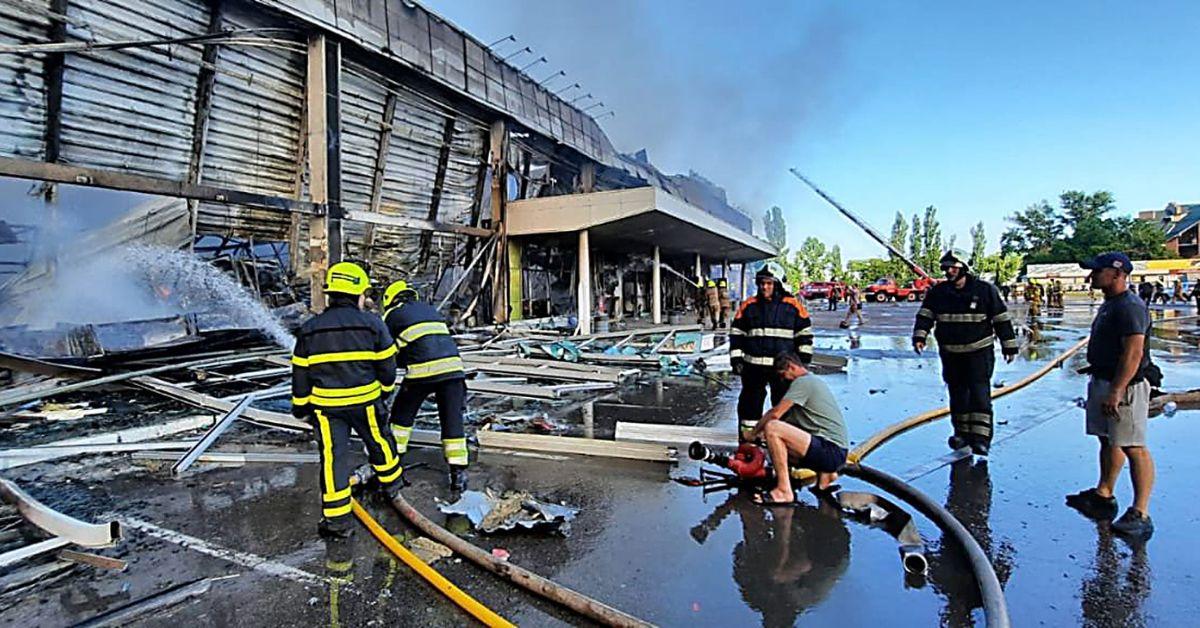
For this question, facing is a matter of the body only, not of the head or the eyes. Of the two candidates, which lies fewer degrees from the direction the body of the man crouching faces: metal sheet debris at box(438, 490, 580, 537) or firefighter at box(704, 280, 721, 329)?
the metal sheet debris

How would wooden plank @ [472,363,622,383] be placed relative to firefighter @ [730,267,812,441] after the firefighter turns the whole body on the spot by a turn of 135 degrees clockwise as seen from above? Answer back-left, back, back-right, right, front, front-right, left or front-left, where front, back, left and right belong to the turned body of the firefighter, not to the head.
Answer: front

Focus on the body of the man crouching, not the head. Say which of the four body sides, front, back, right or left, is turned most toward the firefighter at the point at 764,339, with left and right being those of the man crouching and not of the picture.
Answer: right

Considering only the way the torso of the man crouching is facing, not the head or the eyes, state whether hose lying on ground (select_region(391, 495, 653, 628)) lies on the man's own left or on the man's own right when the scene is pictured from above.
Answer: on the man's own left

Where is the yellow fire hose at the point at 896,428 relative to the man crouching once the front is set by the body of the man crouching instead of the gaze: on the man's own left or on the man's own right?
on the man's own right

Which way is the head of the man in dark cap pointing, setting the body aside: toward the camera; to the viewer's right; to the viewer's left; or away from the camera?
to the viewer's left

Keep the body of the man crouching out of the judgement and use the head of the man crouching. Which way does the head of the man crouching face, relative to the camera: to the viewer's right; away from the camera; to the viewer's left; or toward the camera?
to the viewer's left

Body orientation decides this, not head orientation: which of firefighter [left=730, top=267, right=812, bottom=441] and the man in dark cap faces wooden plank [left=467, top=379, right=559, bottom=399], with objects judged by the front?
the man in dark cap

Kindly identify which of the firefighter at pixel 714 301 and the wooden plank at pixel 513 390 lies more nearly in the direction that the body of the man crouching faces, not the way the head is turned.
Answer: the wooden plank

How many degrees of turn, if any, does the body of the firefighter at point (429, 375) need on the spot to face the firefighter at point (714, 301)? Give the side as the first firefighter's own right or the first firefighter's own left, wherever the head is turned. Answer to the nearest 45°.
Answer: approximately 90° to the first firefighter's own right

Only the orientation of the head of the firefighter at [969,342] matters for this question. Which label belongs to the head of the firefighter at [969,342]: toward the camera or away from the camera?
toward the camera

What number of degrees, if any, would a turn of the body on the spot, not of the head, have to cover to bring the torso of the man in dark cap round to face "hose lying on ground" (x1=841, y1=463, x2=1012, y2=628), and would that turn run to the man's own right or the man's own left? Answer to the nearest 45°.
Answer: approximately 45° to the man's own left

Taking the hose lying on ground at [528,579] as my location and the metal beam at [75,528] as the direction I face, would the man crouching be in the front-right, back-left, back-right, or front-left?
back-right

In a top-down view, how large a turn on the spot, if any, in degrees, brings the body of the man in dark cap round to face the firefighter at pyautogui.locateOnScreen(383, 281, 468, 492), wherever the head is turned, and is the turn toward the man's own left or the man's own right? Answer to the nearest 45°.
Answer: approximately 45° to the man's own left

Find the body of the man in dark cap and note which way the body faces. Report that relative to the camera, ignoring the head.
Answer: to the viewer's left

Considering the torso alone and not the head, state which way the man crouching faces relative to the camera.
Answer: to the viewer's left

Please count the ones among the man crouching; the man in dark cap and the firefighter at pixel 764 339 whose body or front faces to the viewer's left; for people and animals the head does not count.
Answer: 2

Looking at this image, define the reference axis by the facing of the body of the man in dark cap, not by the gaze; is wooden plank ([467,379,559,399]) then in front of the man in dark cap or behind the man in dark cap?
in front
